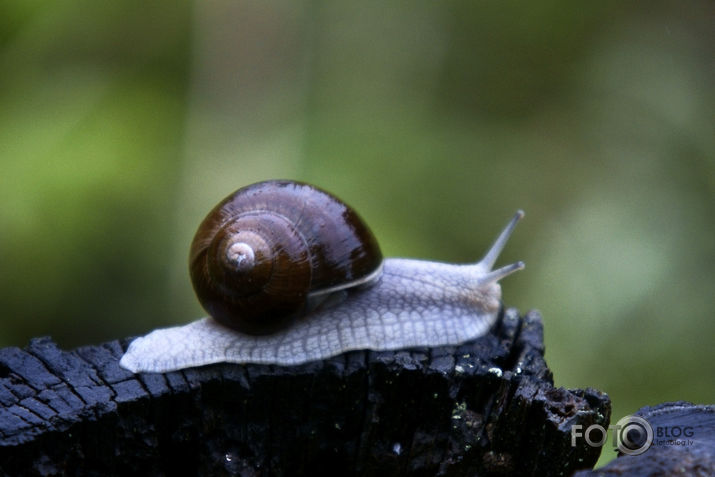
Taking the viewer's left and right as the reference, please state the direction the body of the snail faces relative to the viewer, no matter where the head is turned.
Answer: facing to the right of the viewer
